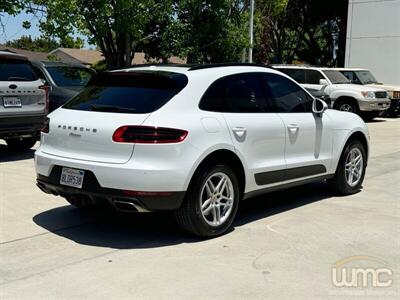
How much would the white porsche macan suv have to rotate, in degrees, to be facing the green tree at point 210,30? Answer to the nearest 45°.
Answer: approximately 45° to its left

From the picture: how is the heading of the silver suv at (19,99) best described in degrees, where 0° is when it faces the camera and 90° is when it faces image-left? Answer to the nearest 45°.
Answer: approximately 180°

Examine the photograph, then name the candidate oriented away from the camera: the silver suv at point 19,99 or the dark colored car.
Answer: the silver suv

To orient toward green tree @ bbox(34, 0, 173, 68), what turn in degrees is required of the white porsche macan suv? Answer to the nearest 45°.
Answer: approximately 45° to its left

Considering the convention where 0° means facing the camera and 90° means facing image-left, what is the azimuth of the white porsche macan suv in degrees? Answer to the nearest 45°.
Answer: approximately 225°
